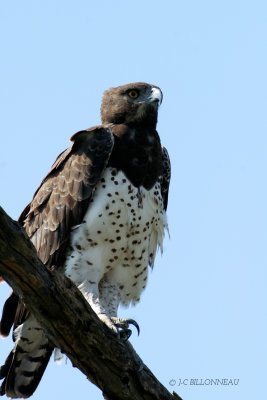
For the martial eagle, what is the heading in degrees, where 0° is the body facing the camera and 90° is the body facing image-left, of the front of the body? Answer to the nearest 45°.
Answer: approximately 315°
